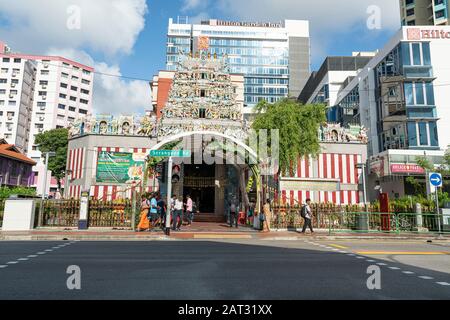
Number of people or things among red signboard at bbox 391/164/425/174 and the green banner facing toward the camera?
2

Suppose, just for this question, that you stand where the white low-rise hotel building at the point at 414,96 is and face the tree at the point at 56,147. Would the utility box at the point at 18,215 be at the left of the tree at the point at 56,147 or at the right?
left

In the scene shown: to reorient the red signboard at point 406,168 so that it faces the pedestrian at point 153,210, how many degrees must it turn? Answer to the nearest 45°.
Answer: approximately 45° to its right

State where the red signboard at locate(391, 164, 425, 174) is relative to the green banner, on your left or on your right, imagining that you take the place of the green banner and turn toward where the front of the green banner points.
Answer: on your left

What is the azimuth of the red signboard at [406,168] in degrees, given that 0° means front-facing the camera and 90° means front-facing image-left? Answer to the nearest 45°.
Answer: approximately 0°

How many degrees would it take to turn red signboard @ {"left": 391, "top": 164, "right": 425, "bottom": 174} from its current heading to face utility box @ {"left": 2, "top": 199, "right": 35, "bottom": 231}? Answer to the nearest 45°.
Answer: approximately 45° to its right

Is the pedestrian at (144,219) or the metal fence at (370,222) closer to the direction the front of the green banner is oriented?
the pedestrian
